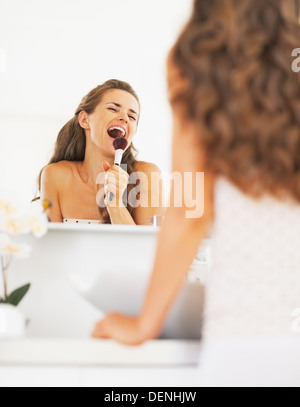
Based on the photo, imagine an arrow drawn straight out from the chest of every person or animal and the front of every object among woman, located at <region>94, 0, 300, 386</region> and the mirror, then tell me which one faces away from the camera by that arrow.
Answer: the woman

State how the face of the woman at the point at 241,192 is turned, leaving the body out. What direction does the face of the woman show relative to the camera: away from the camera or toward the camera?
away from the camera

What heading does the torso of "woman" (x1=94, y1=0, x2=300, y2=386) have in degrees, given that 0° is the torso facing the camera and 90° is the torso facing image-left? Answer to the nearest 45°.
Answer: approximately 180°

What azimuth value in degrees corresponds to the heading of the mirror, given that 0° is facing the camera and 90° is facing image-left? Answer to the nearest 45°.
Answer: approximately 0°

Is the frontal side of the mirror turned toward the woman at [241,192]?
yes

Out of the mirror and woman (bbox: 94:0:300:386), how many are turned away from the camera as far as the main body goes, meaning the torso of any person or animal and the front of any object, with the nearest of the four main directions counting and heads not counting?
1

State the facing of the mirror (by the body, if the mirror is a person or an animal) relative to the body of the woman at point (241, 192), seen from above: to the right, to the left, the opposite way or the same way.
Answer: the opposite way
